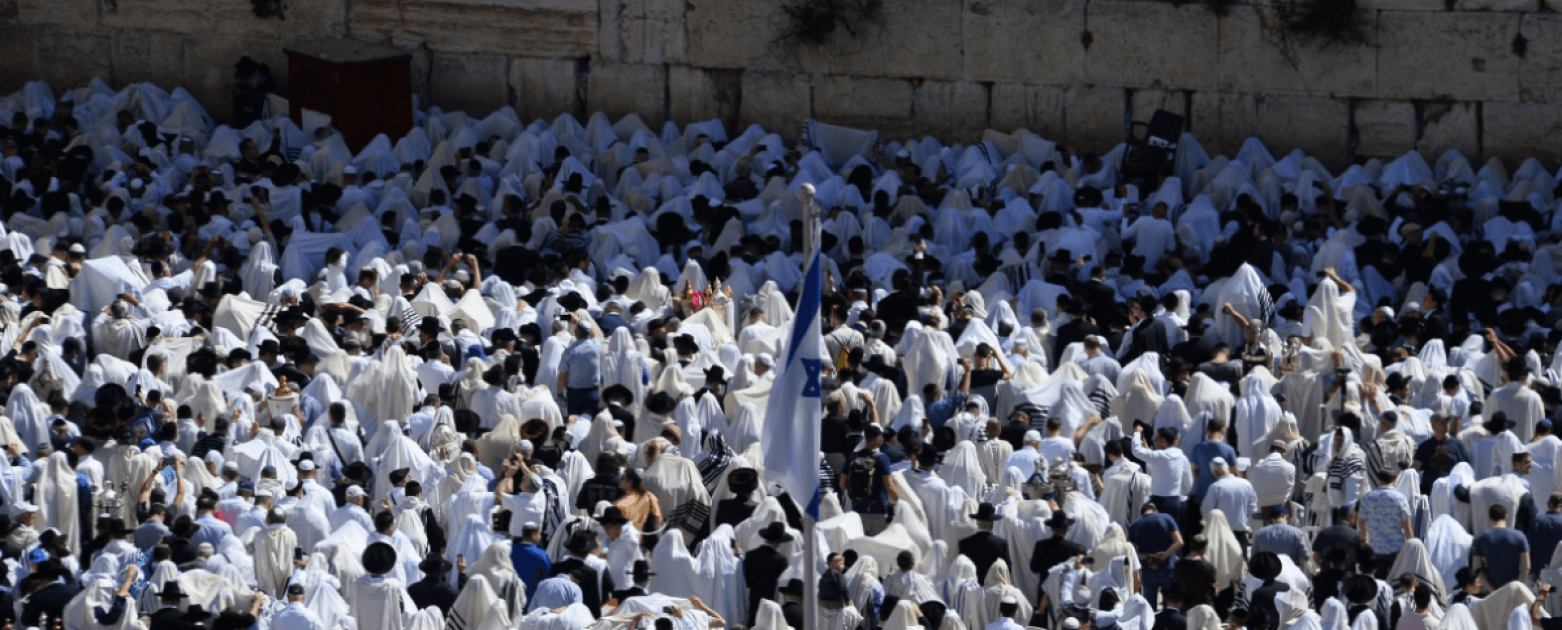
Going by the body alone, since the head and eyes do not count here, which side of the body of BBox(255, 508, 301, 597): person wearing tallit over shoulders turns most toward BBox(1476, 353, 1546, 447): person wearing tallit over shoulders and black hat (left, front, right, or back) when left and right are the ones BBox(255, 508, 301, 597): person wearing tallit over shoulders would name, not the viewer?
right

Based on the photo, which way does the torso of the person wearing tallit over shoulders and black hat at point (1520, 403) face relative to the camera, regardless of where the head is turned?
away from the camera

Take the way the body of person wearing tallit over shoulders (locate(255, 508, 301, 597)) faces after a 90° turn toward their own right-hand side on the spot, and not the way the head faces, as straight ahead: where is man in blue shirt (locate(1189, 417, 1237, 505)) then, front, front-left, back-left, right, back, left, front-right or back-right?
front

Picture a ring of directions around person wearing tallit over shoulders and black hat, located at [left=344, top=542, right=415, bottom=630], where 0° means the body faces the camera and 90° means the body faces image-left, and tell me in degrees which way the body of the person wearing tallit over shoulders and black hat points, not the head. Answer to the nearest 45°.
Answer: approximately 180°

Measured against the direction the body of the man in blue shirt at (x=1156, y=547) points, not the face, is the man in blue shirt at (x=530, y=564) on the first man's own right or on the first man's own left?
on the first man's own left

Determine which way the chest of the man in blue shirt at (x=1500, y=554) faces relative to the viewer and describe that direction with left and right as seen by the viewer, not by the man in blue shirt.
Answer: facing away from the viewer

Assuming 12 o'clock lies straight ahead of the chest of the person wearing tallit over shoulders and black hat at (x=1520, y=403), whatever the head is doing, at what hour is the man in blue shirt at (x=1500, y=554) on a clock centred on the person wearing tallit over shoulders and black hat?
The man in blue shirt is roughly at 6 o'clock from the person wearing tallit over shoulders and black hat.

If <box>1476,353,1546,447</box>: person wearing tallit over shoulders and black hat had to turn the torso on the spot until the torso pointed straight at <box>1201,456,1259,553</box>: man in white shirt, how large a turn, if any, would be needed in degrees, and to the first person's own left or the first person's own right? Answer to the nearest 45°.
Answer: approximately 135° to the first person's own left

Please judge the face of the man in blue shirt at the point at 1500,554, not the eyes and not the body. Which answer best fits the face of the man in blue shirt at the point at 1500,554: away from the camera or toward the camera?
away from the camera

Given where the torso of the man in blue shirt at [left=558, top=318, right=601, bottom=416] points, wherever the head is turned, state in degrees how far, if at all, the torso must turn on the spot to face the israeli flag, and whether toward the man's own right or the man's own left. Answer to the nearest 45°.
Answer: approximately 180°

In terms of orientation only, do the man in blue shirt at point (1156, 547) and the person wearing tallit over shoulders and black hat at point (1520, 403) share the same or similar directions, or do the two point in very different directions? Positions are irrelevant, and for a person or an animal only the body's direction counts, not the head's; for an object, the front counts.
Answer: same or similar directions

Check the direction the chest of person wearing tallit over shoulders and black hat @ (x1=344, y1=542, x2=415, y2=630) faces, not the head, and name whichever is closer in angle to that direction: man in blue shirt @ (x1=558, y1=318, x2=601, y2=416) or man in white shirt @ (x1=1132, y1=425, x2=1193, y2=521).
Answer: the man in blue shirt

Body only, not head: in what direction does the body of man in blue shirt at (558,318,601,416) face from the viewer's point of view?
away from the camera

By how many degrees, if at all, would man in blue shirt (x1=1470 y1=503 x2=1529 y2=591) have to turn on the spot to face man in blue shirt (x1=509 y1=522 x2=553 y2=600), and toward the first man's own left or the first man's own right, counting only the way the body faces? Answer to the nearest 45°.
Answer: approximately 90° to the first man's own left

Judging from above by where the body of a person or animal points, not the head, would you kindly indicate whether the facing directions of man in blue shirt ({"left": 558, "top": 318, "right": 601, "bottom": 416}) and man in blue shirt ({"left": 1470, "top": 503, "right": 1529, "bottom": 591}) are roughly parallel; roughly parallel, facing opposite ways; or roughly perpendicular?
roughly parallel

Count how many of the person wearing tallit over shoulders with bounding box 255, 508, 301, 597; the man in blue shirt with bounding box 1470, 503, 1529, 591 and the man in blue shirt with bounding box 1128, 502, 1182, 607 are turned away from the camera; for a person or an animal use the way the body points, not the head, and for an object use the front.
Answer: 3

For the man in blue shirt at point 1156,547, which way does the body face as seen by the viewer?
away from the camera

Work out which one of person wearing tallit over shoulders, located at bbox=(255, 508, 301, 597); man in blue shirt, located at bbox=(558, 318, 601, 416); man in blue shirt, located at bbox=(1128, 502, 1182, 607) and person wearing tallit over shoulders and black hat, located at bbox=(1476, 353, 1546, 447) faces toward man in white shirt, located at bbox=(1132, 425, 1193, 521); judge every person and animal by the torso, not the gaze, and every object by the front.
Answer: man in blue shirt, located at bbox=(1128, 502, 1182, 607)

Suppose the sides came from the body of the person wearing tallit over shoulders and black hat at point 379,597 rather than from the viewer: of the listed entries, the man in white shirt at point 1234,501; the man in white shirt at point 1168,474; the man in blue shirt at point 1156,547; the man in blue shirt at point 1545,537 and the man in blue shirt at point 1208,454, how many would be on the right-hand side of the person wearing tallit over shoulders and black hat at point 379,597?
5

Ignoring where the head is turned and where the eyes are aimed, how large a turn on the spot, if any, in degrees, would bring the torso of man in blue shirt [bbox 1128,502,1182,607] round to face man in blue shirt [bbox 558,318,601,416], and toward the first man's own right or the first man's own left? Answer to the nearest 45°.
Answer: approximately 45° to the first man's own left
